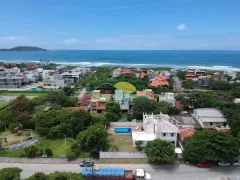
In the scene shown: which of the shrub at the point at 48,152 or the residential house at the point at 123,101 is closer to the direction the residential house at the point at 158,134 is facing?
the shrub

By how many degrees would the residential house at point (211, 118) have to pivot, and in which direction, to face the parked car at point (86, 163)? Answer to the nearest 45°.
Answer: approximately 45° to its right

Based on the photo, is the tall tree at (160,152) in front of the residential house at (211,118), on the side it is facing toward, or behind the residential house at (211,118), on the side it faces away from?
in front

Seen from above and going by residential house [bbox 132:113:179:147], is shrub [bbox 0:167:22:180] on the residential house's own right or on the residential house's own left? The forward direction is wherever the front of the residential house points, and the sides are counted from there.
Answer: on the residential house's own right

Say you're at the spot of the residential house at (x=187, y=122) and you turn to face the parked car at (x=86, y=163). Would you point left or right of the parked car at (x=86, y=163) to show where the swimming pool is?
right

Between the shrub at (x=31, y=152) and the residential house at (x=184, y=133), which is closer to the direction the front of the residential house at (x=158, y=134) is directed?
the shrub

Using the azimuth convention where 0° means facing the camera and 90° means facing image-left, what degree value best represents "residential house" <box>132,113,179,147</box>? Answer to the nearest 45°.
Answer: approximately 0°
